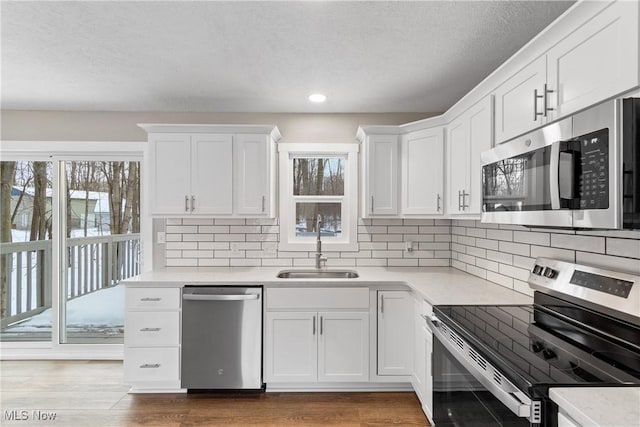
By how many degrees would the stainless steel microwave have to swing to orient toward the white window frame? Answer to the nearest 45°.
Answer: approximately 90° to its right

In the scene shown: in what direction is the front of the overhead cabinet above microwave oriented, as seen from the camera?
facing to the left of the viewer

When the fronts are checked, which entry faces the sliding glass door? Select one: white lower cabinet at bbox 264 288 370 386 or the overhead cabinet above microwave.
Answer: the overhead cabinet above microwave

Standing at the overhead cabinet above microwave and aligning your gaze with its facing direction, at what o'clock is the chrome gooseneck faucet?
The chrome gooseneck faucet is roughly at 1 o'clock from the overhead cabinet above microwave.

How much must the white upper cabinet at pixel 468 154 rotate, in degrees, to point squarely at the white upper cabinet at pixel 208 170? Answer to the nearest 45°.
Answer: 0° — it already faces it

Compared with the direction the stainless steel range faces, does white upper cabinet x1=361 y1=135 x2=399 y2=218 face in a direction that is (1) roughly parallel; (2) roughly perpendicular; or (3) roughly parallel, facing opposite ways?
roughly perpendicular

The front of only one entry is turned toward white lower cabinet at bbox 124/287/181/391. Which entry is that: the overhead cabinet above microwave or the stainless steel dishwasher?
the overhead cabinet above microwave

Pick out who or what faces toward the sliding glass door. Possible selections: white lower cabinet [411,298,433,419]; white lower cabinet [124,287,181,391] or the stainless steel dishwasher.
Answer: white lower cabinet [411,298,433,419]

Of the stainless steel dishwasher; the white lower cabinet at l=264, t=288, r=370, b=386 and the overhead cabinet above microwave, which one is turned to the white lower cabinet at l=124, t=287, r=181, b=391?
the overhead cabinet above microwave
